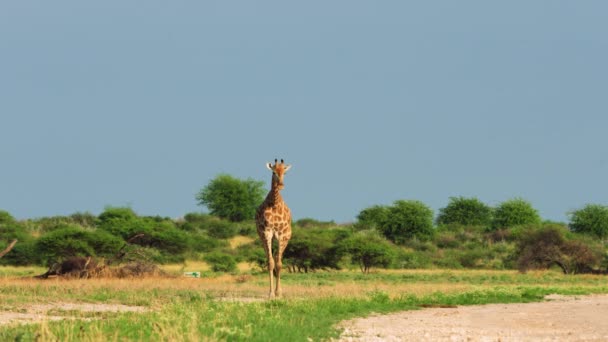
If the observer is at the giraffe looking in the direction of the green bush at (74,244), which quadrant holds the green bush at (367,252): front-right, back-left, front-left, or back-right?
front-right

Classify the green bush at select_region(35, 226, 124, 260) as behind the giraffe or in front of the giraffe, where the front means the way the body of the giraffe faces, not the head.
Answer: behind

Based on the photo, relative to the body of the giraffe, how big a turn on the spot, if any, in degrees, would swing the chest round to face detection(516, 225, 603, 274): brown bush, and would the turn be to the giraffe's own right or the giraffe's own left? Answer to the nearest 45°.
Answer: approximately 135° to the giraffe's own left

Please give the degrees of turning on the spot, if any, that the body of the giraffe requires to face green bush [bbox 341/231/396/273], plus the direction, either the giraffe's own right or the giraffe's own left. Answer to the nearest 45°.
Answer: approximately 180°

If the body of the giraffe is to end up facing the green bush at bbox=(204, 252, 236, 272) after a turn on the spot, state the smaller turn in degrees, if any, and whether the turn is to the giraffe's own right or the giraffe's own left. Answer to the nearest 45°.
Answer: approximately 180°

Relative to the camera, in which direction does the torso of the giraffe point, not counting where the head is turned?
toward the camera
